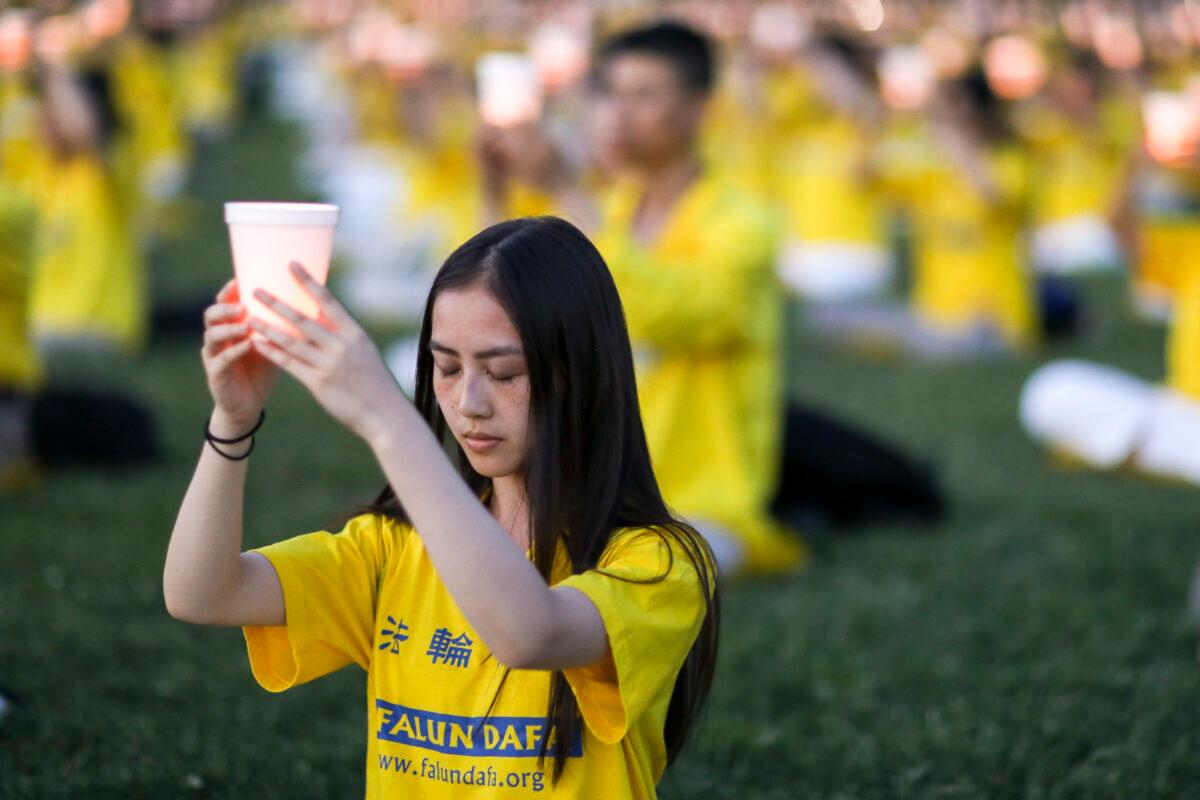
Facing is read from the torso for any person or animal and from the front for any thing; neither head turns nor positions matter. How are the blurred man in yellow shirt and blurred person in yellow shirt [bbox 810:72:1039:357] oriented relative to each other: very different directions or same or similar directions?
same or similar directions

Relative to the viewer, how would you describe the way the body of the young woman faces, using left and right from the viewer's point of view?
facing the viewer and to the left of the viewer

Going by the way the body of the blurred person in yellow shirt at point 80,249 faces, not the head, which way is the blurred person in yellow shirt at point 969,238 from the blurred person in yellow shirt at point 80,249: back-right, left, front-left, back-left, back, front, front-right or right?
back-left

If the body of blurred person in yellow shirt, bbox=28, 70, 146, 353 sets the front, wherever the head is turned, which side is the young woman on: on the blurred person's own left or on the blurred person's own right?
on the blurred person's own left

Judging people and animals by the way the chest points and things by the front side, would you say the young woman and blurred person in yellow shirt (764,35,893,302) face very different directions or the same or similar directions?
same or similar directions

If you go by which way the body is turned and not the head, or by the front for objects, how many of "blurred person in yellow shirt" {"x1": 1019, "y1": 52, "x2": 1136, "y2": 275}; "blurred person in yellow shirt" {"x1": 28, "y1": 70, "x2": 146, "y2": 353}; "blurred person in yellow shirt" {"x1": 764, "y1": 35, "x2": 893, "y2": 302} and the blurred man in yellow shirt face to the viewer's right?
0

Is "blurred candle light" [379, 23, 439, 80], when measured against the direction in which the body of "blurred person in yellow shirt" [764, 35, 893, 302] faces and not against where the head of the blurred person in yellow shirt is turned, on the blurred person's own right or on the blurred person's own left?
on the blurred person's own right

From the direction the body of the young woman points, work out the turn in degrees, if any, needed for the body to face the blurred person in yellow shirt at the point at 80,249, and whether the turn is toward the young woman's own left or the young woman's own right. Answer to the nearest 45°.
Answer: approximately 135° to the young woman's own right

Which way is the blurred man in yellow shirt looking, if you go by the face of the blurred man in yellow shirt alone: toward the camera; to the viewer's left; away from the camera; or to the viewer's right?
toward the camera

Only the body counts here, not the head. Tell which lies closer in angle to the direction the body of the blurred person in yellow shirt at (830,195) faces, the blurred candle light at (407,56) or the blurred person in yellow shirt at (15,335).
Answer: the blurred person in yellow shirt at (15,335)

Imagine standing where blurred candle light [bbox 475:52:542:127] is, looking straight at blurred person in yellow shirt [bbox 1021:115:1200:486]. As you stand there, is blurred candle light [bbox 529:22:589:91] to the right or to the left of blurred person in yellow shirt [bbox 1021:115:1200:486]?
left
